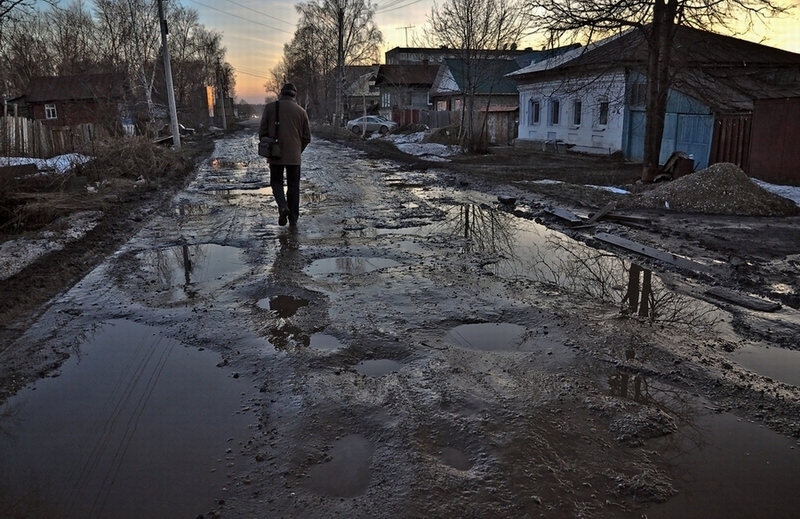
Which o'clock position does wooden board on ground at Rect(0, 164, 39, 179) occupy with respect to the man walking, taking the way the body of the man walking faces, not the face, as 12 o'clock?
The wooden board on ground is roughly at 10 o'clock from the man walking.

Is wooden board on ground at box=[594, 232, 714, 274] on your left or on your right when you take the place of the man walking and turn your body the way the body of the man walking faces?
on your right

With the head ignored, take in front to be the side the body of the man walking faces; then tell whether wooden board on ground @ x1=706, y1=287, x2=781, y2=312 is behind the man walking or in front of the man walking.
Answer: behind

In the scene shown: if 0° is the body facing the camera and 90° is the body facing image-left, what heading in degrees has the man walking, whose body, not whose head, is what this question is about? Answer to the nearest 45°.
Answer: approximately 180°

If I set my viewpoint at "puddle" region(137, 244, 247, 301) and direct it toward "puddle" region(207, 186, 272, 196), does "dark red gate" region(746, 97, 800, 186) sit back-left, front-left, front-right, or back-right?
front-right

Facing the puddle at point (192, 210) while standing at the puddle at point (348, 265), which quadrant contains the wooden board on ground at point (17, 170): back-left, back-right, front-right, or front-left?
front-left

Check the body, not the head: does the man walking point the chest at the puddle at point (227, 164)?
yes

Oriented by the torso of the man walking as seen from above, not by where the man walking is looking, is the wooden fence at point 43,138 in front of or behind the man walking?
in front

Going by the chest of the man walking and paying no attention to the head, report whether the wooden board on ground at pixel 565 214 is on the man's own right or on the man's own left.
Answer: on the man's own right

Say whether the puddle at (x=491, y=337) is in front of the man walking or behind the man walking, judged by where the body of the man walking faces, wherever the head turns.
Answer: behind

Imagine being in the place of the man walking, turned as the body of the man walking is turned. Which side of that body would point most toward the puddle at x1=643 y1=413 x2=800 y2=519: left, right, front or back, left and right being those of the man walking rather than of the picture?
back

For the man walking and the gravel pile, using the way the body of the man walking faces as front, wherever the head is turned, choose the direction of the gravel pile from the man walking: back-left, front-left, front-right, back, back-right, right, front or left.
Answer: right

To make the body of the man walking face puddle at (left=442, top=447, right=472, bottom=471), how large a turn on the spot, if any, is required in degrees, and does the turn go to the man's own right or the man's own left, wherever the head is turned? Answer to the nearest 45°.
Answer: approximately 180°

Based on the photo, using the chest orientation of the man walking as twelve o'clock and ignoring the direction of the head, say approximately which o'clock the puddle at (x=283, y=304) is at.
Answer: The puddle is roughly at 6 o'clock from the man walking.

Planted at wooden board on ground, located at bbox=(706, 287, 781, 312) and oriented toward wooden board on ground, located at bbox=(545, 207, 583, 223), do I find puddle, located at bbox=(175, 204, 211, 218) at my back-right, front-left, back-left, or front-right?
front-left

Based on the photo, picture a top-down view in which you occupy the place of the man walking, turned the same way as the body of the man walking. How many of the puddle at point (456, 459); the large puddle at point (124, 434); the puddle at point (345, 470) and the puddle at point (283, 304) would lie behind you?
4

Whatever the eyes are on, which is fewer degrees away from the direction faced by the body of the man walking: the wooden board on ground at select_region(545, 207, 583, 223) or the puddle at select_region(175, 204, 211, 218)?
the puddle

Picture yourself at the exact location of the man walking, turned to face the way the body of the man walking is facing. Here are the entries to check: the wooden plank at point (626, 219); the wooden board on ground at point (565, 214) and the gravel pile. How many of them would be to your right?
3

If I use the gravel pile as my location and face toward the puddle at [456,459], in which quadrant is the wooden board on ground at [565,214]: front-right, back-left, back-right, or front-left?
front-right
